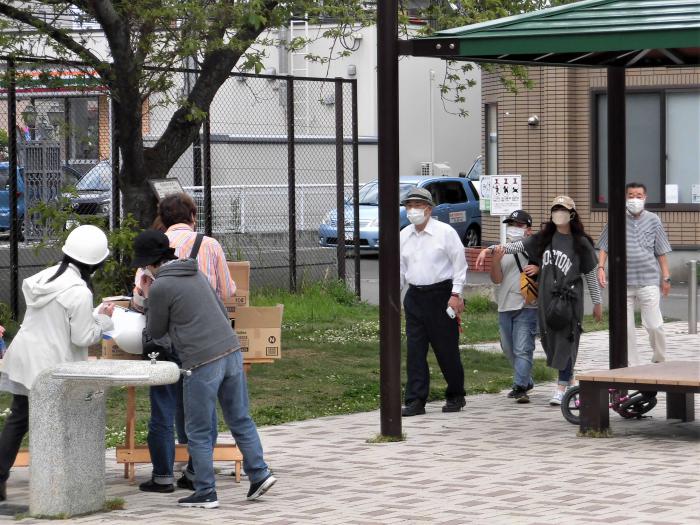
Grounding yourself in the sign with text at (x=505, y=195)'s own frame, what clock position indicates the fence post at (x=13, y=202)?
The fence post is roughly at 2 o'clock from the sign with text.

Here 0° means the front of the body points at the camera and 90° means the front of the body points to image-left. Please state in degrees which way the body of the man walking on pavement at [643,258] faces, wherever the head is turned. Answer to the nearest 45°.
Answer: approximately 0°

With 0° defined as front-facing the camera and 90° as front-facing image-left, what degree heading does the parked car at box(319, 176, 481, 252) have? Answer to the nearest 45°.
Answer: approximately 45°

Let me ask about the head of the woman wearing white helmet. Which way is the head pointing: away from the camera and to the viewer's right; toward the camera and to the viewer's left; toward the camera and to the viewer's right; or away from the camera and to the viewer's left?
away from the camera and to the viewer's right

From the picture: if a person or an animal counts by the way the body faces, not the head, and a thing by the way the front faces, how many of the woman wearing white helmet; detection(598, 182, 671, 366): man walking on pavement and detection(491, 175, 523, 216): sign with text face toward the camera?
2

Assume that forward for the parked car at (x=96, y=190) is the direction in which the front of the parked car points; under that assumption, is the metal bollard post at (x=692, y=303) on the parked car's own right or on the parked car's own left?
on the parked car's own left
